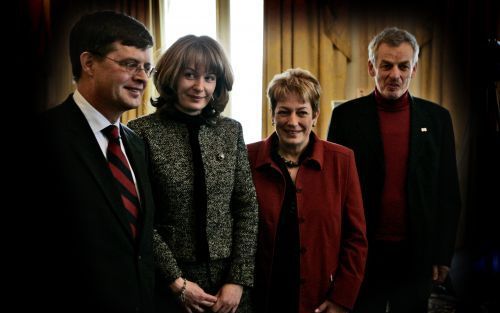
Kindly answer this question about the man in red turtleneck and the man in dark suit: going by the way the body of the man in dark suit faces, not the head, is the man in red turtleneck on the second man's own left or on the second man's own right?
on the second man's own left

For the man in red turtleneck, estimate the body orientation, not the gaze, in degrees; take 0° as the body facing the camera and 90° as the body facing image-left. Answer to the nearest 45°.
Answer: approximately 0°

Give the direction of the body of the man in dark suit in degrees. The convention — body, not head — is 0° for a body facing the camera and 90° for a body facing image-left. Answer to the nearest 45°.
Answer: approximately 315°
